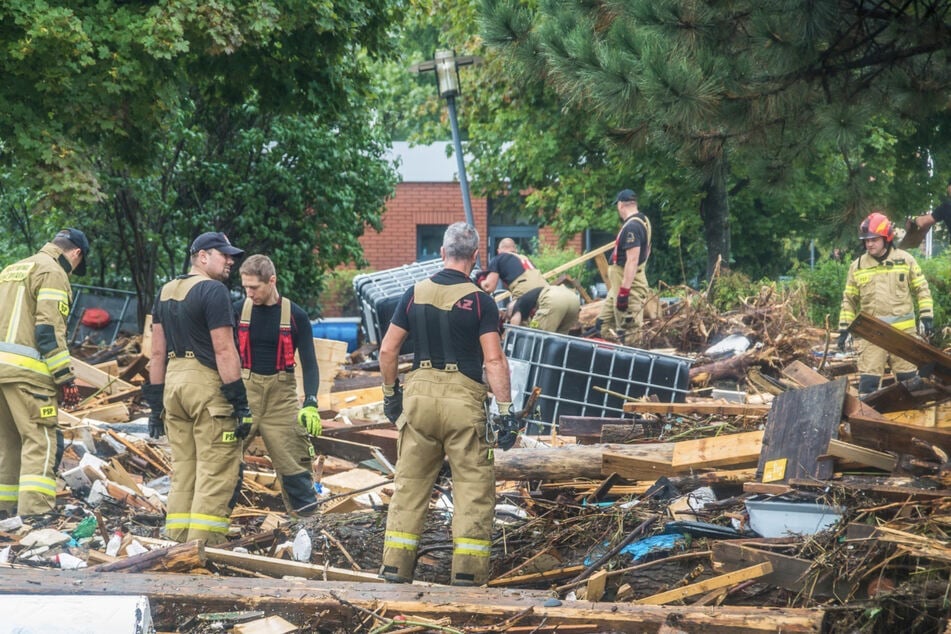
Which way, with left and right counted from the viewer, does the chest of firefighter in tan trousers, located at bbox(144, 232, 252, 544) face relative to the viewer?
facing away from the viewer and to the right of the viewer

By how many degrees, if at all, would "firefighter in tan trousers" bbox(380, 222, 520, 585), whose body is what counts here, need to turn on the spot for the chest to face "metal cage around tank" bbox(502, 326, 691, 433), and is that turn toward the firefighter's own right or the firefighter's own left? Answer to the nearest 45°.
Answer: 0° — they already face it

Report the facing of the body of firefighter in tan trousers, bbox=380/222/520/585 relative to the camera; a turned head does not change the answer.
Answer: away from the camera

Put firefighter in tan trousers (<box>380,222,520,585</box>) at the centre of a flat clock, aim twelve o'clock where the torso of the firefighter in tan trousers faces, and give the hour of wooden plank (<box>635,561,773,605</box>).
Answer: The wooden plank is roughly at 4 o'clock from the firefighter in tan trousers.

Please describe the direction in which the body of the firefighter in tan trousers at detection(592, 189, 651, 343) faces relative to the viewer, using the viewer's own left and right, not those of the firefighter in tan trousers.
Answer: facing to the left of the viewer

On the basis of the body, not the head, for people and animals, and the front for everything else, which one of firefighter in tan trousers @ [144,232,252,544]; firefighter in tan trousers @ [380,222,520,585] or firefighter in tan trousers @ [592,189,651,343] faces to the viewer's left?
firefighter in tan trousers @ [592,189,651,343]

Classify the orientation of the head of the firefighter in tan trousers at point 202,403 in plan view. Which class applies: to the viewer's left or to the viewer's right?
to the viewer's right

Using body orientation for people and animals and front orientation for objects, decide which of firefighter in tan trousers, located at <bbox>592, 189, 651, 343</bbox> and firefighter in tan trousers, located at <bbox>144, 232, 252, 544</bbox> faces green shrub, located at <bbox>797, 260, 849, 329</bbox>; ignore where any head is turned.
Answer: firefighter in tan trousers, located at <bbox>144, 232, 252, 544</bbox>

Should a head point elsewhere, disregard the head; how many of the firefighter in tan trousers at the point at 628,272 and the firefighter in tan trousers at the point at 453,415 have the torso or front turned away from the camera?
1

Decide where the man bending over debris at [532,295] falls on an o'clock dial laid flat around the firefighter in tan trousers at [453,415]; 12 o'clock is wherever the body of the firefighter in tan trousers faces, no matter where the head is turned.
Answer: The man bending over debris is roughly at 12 o'clock from the firefighter in tan trousers.

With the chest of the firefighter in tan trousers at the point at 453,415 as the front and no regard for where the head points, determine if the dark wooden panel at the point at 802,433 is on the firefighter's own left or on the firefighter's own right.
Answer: on the firefighter's own right

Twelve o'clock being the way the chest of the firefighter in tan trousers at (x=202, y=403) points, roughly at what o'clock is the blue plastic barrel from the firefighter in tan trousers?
The blue plastic barrel is roughly at 11 o'clock from the firefighter in tan trousers.
